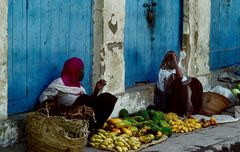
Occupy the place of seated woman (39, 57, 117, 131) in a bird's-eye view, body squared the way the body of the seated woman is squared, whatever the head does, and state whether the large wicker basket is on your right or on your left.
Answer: on your right

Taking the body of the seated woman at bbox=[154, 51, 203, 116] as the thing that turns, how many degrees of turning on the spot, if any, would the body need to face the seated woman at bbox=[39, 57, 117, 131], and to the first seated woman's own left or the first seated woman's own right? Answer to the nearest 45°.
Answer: approximately 90° to the first seated woman's own right

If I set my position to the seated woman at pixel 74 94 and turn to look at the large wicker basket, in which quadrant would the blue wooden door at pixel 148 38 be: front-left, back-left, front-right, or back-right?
back-left

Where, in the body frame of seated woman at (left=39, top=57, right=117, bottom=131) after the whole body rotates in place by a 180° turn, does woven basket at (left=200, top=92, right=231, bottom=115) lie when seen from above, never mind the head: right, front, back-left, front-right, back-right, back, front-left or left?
back-right

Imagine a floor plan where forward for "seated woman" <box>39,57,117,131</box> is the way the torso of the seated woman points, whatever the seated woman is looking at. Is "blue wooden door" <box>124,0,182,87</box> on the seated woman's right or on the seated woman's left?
on the seated woman's left

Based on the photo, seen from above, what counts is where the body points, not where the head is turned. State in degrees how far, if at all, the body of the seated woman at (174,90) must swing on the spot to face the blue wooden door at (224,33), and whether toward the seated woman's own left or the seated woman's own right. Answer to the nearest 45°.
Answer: approximately 135° to the seated woman's own left

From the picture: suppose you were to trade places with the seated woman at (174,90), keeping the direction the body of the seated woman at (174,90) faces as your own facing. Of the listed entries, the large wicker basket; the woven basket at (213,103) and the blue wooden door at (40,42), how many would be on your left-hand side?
1

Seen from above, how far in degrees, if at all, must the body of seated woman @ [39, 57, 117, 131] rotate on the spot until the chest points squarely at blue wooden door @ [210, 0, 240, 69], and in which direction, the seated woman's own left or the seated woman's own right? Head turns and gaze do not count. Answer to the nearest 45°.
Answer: approximately 45° to the seated woman's own left

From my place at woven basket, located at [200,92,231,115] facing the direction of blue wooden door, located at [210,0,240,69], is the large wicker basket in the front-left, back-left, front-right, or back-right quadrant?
back-left

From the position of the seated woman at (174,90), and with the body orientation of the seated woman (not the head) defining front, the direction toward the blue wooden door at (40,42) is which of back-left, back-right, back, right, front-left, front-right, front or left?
right

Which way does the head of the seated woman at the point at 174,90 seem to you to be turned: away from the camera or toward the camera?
toward the camera

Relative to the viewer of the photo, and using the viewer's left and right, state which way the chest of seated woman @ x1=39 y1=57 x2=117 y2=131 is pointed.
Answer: facing to the right of the viewer
